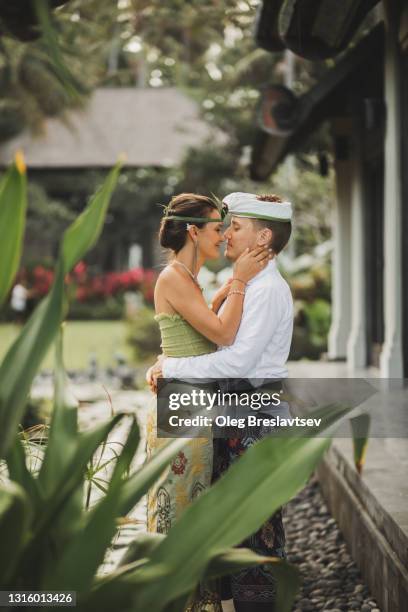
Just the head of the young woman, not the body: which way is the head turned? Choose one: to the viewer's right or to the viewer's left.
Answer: to the viewer's right

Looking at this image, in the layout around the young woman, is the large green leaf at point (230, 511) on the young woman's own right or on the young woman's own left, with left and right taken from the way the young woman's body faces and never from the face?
on the young woman's own right

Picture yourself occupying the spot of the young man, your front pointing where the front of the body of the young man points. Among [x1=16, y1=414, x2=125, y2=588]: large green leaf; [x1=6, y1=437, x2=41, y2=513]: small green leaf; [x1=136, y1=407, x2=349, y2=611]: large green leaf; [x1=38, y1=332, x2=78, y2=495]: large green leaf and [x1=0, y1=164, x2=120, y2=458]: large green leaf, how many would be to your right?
0

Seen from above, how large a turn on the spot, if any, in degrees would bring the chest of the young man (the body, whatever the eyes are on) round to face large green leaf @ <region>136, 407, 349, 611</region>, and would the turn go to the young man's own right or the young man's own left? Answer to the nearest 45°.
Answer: approximately 90° to the young man's own left

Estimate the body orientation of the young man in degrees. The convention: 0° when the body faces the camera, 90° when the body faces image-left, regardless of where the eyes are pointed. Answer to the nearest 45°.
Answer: approximately 90°

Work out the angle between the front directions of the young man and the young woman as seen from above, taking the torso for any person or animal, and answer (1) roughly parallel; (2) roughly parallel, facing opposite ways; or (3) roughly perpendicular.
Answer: roughly parallel, facing opposite ways

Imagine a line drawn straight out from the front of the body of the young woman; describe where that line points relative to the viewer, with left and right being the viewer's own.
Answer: facing to the right of the viewer

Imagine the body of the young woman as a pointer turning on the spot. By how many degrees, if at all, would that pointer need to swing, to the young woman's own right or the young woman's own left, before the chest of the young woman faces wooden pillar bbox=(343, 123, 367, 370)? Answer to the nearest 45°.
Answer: approximately 90° to the young woman's own left

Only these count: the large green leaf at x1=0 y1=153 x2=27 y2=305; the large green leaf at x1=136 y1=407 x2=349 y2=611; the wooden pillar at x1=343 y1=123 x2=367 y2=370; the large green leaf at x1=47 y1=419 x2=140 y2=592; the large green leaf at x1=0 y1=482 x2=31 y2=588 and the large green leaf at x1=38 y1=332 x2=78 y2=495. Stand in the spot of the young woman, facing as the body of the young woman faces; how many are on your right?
5

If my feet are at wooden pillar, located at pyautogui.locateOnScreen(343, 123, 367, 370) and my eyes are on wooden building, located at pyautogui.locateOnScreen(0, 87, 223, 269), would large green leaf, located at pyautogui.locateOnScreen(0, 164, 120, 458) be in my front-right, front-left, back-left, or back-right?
back-left

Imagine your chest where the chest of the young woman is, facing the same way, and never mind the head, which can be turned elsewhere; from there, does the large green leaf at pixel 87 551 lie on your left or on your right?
on your right

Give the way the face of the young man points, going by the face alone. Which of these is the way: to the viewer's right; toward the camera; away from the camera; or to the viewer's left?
to the viewer's left
